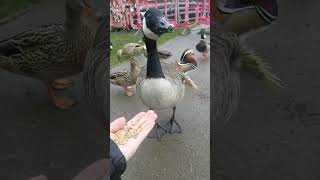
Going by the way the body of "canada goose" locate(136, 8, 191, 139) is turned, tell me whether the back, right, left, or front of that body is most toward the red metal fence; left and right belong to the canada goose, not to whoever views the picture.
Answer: back

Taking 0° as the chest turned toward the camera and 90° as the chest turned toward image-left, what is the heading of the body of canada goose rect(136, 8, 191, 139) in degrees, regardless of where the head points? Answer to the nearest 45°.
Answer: approximately 0°
